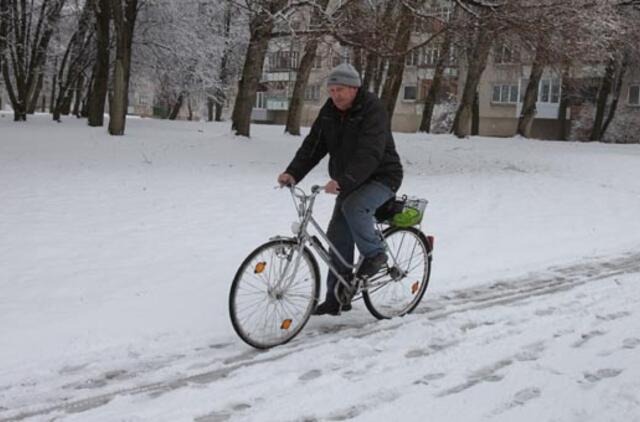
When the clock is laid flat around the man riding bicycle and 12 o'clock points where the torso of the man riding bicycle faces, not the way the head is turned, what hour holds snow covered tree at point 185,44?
The snow covered tree is roughly at 4 o'clock from the man riding bicycle.

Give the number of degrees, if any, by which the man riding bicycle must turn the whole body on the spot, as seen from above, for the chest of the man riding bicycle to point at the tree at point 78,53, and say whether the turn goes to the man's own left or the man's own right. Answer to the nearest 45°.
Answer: approximately 90° to the man's own right

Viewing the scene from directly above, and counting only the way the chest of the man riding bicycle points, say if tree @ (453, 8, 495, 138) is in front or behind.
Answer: behind

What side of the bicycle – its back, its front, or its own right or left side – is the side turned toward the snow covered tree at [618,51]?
back

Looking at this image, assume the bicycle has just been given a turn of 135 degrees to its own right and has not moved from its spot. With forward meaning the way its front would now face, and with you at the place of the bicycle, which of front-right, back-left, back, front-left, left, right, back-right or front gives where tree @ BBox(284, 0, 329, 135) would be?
front

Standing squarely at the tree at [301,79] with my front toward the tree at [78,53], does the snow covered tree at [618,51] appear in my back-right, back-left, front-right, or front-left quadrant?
back-right

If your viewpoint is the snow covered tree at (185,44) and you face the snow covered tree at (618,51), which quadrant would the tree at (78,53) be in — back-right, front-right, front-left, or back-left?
back-right

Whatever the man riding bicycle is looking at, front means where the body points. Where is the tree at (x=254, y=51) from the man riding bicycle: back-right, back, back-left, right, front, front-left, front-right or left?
back-right

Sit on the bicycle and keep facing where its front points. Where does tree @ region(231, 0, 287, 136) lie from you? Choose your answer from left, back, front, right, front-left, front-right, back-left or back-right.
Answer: back-right

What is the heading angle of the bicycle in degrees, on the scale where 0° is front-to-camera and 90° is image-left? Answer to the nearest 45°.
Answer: approximately 45°

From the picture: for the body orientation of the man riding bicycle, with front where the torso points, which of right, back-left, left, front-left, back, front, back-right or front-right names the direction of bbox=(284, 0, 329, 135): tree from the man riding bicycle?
back-right
